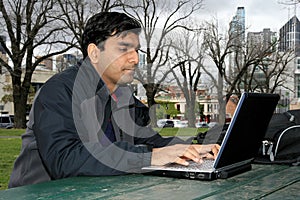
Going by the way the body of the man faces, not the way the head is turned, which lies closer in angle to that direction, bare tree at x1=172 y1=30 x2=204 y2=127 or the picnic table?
the picnic table

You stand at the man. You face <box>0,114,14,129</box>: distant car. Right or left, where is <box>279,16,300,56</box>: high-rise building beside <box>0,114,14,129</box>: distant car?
right

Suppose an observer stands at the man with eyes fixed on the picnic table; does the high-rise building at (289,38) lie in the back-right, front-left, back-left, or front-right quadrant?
back-left

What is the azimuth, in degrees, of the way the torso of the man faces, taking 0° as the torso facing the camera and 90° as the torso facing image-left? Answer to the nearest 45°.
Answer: approximately 315°

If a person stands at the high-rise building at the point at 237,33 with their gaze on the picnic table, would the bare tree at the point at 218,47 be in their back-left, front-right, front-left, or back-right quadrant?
front-right

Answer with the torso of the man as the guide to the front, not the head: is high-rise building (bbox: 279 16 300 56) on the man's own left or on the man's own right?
on the man's own left

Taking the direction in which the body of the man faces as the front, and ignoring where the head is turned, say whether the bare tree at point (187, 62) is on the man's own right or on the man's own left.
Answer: on the man's own left

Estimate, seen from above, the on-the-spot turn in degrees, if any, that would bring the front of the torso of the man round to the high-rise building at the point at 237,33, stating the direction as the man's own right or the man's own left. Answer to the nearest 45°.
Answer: approximately 135° to the man's own left

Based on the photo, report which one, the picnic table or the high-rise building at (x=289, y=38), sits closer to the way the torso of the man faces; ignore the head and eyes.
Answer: the picnic table

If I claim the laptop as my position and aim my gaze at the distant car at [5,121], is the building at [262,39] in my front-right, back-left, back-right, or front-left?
front-right

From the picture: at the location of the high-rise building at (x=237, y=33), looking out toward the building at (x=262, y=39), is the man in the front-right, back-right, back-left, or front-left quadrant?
back-right

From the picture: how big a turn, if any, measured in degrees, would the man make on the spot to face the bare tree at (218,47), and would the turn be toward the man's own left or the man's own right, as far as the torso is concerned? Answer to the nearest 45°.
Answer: approximately 135° to the man's own left
